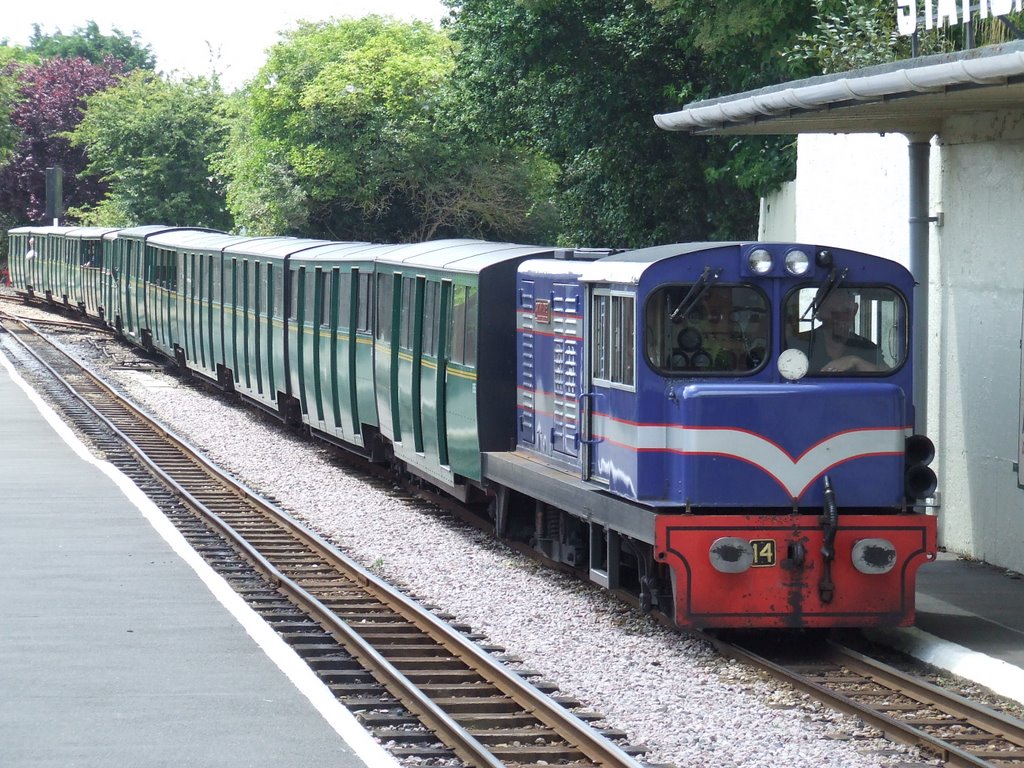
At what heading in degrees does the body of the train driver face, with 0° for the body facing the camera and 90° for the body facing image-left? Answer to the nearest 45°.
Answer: approximately 0°

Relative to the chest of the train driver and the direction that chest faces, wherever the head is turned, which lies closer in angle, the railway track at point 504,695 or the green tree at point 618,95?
the railway track

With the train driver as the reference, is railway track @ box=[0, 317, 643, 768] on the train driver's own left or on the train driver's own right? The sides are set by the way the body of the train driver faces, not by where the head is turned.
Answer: on the train driver's own right

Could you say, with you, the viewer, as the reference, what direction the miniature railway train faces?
facing the viewer and to the right of the viewer

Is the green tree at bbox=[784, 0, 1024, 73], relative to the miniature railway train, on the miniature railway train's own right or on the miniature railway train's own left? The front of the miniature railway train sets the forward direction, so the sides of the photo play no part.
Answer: on the miniature railway train's own left

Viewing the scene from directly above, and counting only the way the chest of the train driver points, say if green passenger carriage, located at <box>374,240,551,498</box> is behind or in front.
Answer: behind
